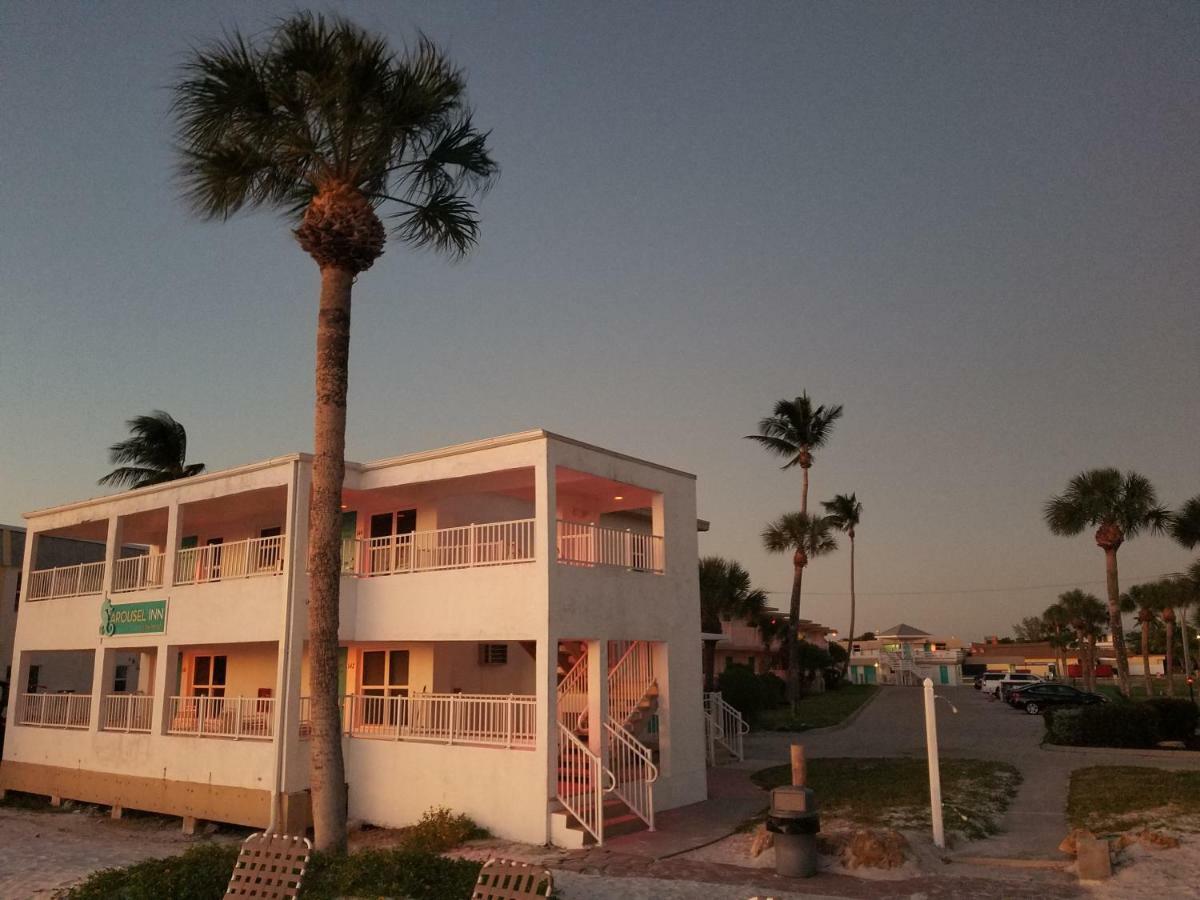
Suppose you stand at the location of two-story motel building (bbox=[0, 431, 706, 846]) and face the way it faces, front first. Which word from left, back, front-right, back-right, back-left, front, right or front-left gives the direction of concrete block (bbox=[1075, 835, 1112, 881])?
left

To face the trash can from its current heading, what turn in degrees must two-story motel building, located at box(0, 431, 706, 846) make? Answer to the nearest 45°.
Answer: approximately 90° to its left

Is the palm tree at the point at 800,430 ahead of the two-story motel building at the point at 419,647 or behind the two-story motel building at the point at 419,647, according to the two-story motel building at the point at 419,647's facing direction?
behind

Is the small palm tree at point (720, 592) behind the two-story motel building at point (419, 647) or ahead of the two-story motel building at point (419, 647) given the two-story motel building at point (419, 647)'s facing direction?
behind

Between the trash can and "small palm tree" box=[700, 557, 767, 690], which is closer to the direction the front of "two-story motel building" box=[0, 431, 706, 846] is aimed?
the trash can

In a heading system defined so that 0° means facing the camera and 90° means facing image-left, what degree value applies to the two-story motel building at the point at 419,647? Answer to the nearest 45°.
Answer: approximately 45°

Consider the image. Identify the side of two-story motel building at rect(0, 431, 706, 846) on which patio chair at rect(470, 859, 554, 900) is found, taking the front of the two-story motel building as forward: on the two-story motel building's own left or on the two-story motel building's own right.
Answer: on the two-story motel building's own left

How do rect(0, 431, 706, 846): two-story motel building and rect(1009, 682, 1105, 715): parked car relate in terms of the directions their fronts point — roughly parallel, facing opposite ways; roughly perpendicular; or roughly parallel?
roughly perpendicular

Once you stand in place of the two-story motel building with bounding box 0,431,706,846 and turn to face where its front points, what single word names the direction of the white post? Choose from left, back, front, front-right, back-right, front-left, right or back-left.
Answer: left

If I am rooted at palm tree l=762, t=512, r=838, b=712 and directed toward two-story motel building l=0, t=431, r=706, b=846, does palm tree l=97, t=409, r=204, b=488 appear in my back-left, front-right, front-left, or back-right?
front-right
